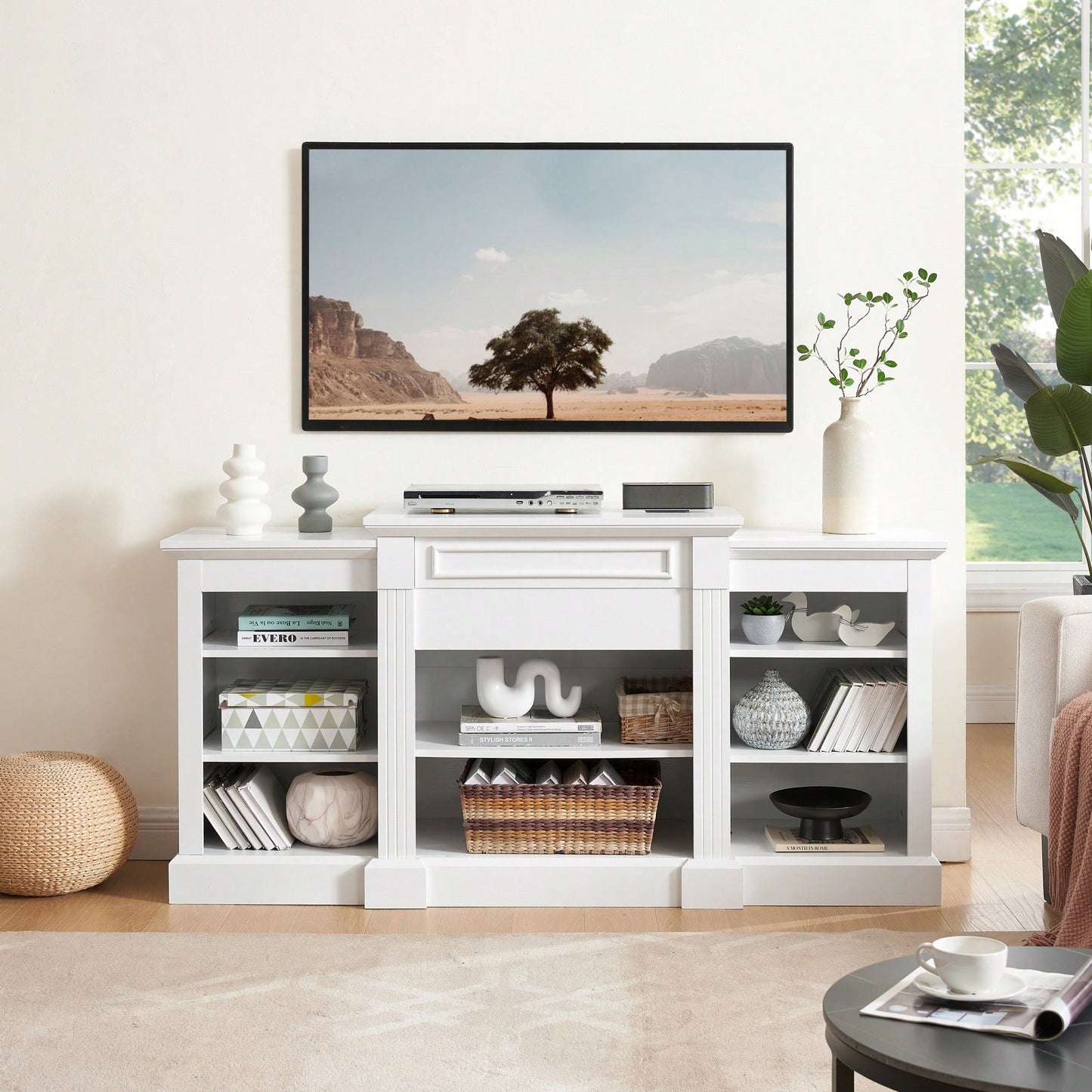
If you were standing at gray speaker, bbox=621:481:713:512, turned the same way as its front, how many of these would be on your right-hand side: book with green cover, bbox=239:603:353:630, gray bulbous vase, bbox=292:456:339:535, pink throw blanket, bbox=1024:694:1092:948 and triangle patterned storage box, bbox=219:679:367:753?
3

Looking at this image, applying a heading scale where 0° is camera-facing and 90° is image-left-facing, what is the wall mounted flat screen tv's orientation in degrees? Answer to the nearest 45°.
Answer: approximately 0°

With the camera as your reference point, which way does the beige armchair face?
facing the viewer and to the left of the viewer

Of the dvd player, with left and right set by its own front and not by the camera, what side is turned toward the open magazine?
front

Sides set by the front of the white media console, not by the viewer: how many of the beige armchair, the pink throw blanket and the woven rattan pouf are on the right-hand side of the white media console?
1

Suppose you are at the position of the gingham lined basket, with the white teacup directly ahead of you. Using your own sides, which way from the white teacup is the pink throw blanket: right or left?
left

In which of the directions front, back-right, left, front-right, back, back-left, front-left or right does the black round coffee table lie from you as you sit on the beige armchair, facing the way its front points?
front-left

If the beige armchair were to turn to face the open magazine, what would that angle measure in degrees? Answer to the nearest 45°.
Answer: approximately 45° to its left

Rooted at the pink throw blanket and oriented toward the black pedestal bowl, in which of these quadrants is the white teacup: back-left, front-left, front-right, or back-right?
back-left
